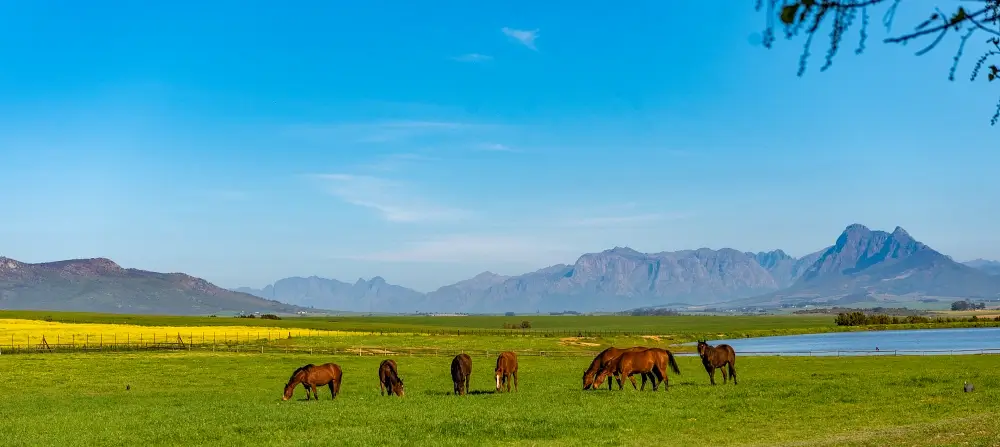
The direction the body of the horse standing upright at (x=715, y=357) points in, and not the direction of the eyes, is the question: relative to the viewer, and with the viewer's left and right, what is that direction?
facing the viewer and to the left of the viewer

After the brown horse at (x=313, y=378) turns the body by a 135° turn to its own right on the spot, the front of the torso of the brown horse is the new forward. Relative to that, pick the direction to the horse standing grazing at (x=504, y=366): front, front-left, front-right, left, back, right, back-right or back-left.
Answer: front-right

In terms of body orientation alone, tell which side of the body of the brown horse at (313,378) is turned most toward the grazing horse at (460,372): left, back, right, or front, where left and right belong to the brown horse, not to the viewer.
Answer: back

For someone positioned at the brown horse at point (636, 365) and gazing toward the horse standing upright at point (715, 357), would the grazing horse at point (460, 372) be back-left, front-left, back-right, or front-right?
back-left

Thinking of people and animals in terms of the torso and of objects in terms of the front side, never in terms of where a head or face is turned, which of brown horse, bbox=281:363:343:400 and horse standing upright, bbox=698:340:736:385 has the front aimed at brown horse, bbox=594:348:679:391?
the horse standing upright

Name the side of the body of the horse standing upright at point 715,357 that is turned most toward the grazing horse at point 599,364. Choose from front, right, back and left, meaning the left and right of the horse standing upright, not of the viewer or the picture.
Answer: front

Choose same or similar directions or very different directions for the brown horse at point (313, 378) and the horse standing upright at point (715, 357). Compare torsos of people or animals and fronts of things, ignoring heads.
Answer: same or similar directions

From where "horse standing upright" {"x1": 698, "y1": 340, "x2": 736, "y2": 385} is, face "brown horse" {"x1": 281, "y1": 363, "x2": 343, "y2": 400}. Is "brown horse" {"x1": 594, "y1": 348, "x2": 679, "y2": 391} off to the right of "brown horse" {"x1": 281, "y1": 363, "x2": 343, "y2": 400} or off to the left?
left

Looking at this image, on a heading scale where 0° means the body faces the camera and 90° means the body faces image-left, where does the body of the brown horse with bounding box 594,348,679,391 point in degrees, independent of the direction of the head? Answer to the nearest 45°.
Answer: approximately 90°

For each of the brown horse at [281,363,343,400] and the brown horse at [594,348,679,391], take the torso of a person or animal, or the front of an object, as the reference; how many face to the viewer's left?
2

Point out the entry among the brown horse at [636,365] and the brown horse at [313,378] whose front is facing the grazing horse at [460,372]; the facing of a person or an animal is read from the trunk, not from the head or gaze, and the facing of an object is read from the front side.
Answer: the brown horse at [636,365]

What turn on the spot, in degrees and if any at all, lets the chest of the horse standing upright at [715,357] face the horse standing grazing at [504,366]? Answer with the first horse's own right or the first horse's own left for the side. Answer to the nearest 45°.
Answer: approximately 45° to the first horse's own right

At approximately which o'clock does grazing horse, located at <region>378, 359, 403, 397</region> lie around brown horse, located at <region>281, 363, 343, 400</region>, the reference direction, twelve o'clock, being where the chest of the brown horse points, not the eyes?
The grazing horse is roughly at 6 o'clock from the brown horse.

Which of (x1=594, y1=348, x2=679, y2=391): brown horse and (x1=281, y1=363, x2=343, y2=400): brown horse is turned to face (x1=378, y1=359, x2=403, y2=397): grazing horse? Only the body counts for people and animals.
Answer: (x1=594, y1=348, x2=679, y2=391): brown horse

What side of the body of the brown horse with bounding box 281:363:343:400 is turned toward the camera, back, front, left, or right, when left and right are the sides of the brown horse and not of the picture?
left

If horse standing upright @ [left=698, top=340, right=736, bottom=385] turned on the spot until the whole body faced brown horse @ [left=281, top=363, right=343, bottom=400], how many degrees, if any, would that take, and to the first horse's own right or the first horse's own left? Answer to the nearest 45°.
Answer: approximately 45° to the first horse's own right

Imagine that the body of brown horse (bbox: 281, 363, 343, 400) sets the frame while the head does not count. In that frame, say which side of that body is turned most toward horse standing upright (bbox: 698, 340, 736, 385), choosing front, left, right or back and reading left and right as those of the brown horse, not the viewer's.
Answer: back
